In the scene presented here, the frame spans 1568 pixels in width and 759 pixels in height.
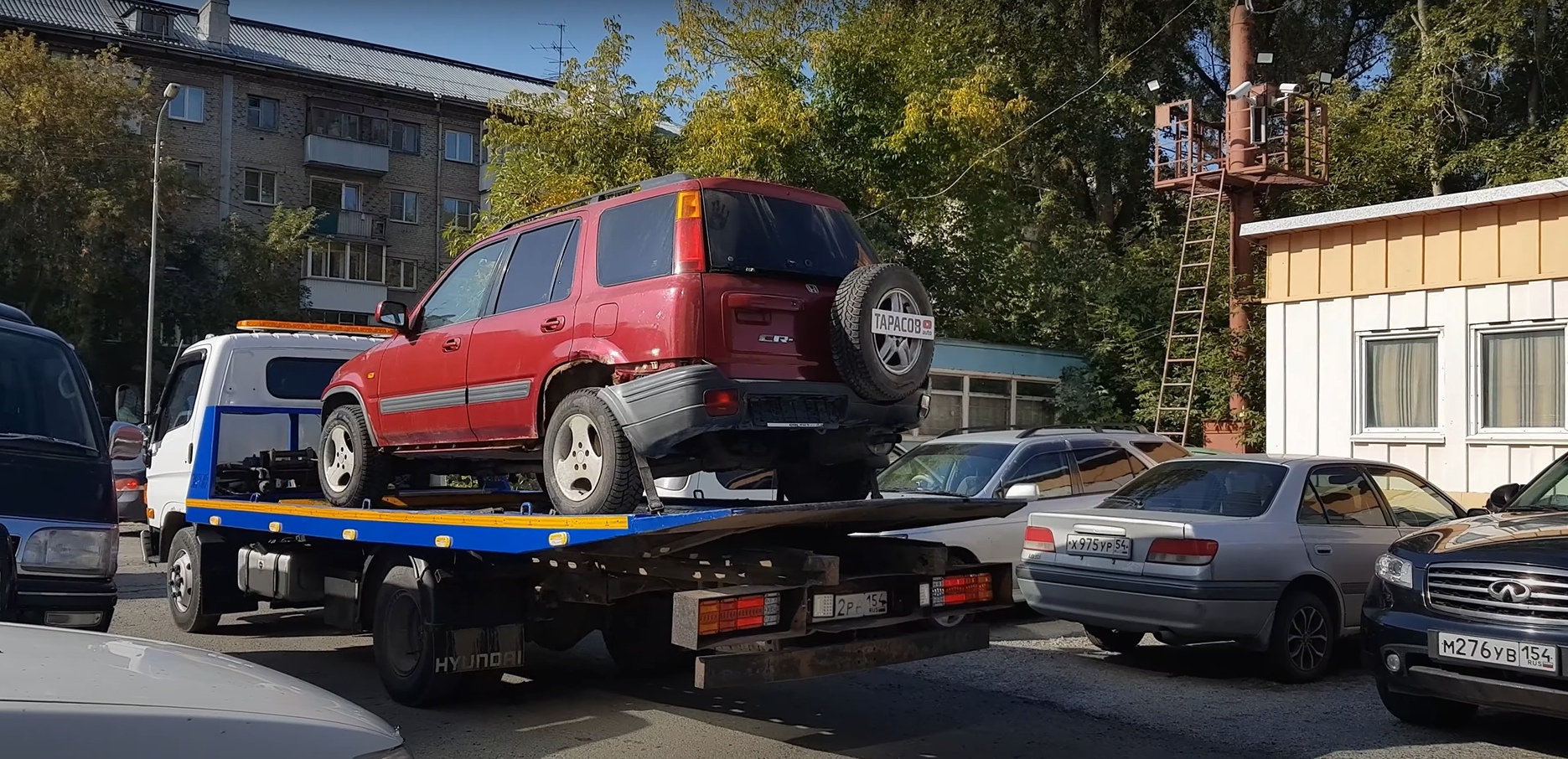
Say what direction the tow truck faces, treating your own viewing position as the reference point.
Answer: facing away from the viewer and to the left of the viewer

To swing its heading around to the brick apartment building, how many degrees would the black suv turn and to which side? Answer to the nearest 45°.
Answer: approximately 90° to its right

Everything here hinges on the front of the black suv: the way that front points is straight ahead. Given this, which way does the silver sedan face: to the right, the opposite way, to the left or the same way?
the opposite way

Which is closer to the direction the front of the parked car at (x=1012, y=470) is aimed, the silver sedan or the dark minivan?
the dark minivan

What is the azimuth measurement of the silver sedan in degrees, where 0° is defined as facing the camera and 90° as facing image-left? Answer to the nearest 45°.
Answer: approximately 225°

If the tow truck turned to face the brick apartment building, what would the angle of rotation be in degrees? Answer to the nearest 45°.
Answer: approximately 45° to its right

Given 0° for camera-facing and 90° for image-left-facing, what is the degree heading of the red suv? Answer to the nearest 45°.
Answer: approximately 135°

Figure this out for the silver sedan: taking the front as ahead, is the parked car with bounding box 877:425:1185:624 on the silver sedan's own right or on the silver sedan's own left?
on the silver sedan's own left

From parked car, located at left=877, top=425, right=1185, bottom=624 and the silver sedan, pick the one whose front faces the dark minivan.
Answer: the parked car

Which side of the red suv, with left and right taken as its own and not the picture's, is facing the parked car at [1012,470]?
right

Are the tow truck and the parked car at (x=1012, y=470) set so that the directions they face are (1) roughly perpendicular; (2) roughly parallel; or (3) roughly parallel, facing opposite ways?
roughly perpendicular
